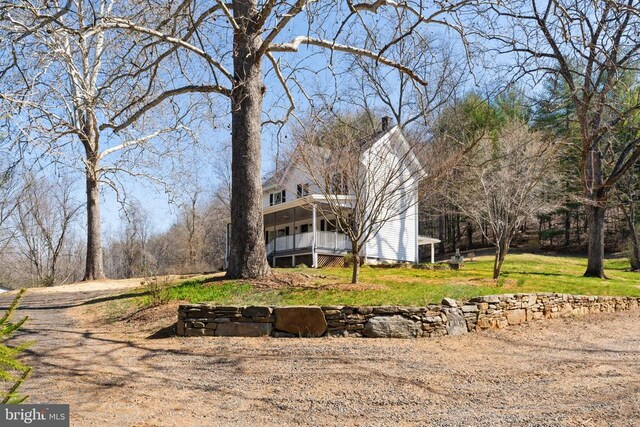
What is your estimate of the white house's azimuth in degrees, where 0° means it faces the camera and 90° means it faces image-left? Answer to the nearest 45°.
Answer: approximately 45°

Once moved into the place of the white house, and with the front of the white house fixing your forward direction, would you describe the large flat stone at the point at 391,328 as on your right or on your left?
on your left

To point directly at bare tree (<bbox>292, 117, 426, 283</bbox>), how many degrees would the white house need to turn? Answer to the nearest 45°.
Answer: approximately 45° to its left

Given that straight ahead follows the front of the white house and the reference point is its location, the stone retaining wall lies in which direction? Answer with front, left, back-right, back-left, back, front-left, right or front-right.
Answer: front-left
